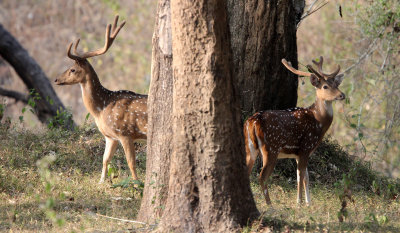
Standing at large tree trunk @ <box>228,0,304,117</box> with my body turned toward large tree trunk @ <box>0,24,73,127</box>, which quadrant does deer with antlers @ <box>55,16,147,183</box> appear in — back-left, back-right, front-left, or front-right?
front-left

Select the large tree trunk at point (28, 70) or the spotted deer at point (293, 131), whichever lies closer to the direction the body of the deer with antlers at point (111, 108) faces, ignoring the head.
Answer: the large tree trunk

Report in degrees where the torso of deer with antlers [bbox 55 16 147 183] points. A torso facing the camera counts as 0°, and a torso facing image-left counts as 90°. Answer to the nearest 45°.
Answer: approximately 90°

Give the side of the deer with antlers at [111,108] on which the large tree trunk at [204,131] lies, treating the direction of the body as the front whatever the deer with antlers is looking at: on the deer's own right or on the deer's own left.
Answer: on the deer's own left

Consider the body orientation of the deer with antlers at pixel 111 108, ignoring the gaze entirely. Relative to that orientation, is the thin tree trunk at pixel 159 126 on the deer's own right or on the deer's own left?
on the deer's own left

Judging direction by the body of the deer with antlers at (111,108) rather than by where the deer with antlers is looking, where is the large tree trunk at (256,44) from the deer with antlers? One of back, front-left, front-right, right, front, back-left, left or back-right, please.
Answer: back

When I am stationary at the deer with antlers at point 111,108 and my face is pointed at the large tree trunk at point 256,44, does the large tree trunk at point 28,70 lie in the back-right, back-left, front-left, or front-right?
back-left

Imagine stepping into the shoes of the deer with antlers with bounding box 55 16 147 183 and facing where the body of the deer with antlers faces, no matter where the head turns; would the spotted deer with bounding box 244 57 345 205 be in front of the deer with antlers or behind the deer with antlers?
behind
